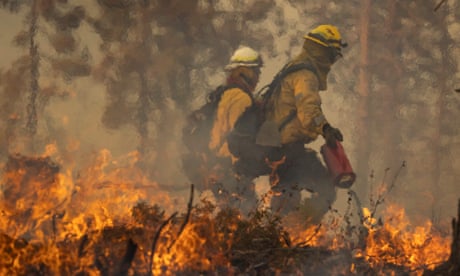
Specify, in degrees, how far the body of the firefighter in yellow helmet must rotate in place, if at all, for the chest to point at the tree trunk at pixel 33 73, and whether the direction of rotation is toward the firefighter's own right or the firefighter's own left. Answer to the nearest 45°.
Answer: approximately 135° to the firefighter's own left

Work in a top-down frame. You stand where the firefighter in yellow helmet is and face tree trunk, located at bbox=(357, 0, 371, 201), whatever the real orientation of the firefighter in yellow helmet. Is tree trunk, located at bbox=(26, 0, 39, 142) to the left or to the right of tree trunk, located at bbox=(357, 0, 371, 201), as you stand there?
left

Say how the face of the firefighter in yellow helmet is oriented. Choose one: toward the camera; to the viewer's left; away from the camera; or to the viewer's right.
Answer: to the viewer's right

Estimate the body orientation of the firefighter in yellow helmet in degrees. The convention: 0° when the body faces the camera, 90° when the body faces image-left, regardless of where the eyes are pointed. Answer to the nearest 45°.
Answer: approximately 270°

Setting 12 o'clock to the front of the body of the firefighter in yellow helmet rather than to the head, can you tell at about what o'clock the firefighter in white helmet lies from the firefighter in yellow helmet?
The firefighter in white helmet is roughly at 7 o'clock from the firefighter in yellow helmet.

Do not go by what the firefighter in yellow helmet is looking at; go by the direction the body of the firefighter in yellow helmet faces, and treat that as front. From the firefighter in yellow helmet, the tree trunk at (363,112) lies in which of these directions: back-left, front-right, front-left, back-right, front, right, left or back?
left
